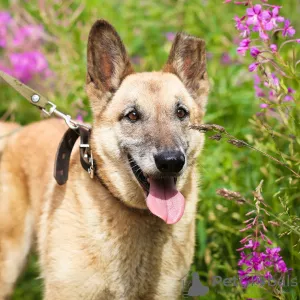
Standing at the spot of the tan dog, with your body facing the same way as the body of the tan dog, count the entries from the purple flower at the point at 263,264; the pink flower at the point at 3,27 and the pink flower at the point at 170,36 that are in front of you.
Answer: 1

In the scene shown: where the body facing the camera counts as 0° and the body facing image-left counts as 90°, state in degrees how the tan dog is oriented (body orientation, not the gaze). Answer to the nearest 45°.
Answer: approximately 315°

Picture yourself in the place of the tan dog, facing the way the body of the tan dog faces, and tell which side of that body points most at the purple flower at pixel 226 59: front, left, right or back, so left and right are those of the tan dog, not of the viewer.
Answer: left

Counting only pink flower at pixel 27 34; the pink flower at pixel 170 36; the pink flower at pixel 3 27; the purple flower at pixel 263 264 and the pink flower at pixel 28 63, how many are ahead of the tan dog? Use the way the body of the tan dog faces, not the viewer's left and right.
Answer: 1

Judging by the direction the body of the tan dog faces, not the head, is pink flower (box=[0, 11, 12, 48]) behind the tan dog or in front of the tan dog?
behind

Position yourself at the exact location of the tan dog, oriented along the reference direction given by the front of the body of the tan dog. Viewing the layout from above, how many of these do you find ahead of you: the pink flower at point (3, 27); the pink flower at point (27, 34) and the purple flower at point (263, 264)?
1

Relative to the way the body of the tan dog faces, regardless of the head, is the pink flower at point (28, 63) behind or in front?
behind

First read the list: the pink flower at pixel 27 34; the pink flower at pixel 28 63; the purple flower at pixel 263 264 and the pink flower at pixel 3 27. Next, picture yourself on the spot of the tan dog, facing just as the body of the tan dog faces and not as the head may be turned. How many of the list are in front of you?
1

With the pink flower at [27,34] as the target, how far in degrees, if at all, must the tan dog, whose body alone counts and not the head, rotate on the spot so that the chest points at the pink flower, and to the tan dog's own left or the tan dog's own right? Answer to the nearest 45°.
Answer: approximately 180°
